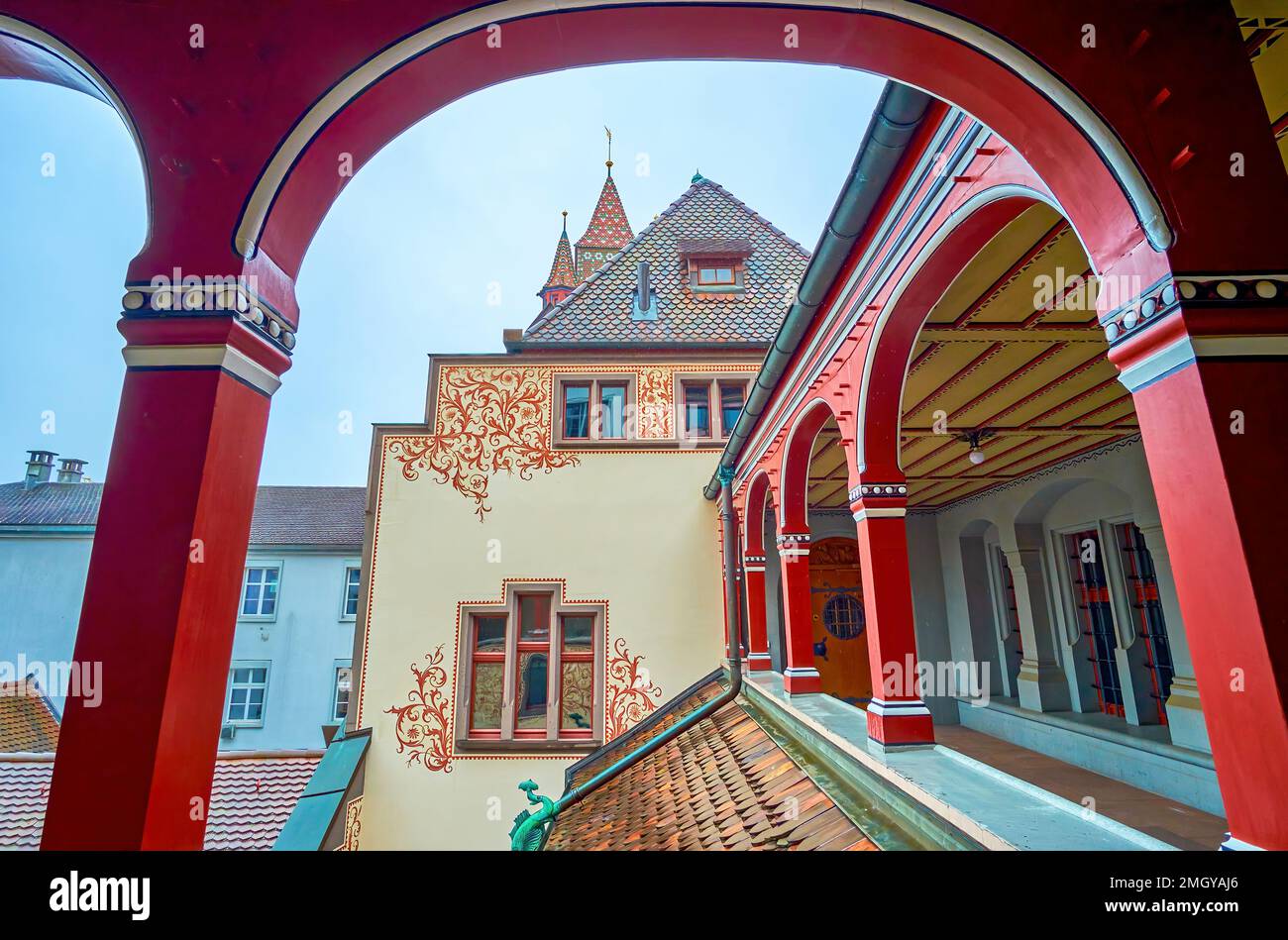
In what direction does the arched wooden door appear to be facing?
toward the camera

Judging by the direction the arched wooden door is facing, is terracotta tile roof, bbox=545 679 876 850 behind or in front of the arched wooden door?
in front

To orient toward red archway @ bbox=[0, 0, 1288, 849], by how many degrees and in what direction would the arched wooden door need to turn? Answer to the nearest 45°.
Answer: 0° — it already faces it
